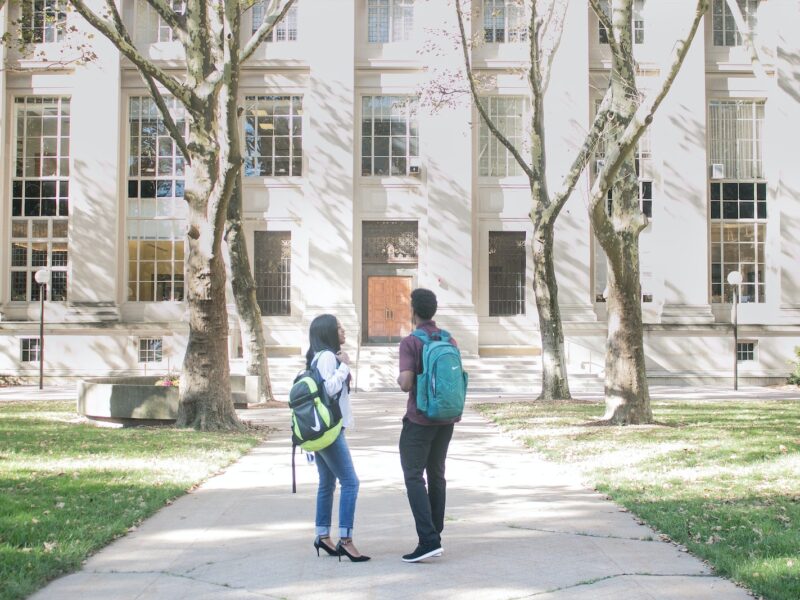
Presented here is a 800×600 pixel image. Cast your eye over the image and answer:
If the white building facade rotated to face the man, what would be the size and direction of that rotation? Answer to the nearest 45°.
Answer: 0° — it already faces them

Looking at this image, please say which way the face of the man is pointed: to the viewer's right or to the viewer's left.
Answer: to the viewer's left

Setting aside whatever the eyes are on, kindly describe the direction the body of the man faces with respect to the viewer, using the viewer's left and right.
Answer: facing away from the viewer and to the left of the viewer

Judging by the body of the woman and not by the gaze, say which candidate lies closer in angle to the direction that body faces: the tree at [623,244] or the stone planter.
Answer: the tree

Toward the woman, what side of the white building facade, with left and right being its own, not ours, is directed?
front

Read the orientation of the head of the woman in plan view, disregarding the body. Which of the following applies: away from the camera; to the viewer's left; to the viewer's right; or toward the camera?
to the viewer's right

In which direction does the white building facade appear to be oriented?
toward the camera

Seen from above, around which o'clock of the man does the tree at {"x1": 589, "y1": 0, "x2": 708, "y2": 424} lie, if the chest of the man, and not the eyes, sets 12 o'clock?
The tree is roughly at 2 o'clock from the man.

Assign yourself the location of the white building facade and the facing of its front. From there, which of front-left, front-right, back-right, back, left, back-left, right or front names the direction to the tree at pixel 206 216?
front
